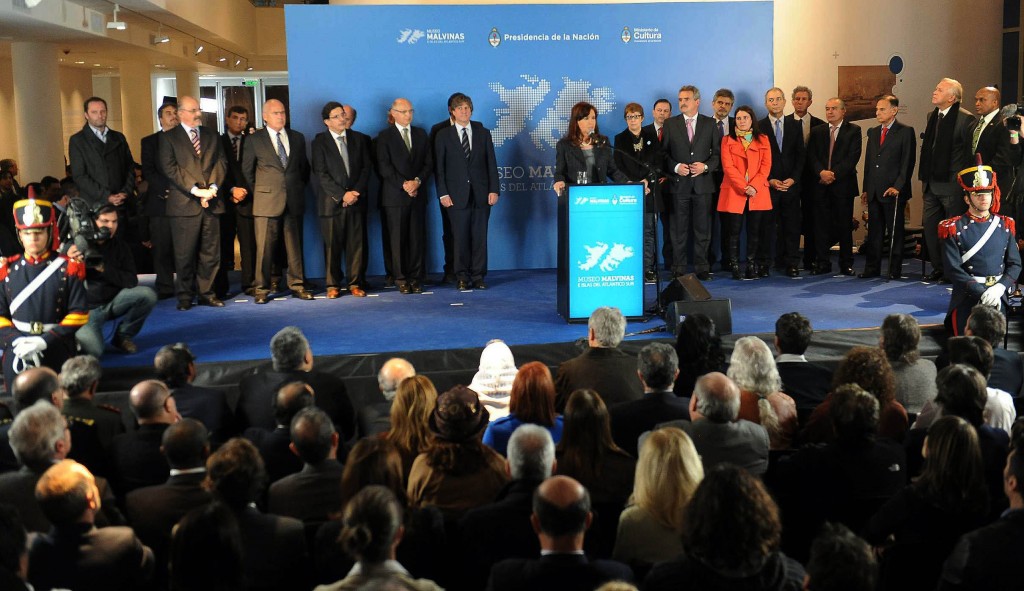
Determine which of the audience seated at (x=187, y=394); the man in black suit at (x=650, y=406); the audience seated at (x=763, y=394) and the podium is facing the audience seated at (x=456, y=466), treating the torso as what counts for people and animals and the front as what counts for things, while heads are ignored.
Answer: the podium

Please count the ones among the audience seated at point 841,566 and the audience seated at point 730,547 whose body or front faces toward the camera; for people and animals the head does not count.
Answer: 0

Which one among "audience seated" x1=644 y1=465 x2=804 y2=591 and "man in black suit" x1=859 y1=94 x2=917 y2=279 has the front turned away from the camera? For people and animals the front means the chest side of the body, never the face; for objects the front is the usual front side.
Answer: the audience seated

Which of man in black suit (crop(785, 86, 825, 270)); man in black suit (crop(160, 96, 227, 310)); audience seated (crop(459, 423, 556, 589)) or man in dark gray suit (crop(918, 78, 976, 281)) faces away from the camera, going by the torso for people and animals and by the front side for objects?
the audience seated

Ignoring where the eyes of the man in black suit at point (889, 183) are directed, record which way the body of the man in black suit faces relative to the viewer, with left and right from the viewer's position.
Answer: facing the viewer and to the left of the viewer

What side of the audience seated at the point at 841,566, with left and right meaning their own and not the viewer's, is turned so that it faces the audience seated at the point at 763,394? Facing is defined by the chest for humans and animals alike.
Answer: front

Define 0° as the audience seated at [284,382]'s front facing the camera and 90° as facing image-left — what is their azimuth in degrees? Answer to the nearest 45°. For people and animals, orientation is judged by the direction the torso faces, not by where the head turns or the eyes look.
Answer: approximately 180°

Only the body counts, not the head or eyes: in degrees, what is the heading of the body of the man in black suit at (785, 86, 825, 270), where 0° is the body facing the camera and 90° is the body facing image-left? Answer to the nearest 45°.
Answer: approximately 45°

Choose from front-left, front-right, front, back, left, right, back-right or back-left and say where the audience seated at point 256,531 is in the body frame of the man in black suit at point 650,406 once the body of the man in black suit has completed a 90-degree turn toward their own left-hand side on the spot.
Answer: front-left

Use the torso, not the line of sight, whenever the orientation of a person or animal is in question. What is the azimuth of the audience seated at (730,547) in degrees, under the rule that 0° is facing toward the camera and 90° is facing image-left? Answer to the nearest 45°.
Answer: approximately 180°

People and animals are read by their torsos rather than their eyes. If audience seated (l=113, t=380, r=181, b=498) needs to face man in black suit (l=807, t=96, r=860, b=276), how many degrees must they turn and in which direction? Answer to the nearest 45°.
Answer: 0° — they already face them

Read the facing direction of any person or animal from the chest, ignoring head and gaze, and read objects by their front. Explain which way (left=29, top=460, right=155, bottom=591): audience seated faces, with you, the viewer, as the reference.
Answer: facing away from the viewer and to the right of the viewer

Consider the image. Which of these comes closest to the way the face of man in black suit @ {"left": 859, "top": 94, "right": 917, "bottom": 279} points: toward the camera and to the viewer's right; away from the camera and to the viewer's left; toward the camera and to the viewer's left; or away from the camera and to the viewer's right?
toward the camera and to the viewer's left

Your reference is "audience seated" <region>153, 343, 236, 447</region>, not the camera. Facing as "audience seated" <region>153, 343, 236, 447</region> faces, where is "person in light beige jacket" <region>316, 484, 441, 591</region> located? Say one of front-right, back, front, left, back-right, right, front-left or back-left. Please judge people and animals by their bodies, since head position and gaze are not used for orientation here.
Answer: back-right

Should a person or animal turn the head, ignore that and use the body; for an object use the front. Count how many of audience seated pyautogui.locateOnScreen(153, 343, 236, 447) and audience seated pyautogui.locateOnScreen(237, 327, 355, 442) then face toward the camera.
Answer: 0

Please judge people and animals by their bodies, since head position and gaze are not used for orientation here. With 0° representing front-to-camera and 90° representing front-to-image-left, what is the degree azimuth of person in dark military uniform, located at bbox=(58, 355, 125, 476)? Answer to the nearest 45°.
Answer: approximately 225°

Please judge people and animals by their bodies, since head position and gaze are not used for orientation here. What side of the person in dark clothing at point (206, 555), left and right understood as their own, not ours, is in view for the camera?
back
